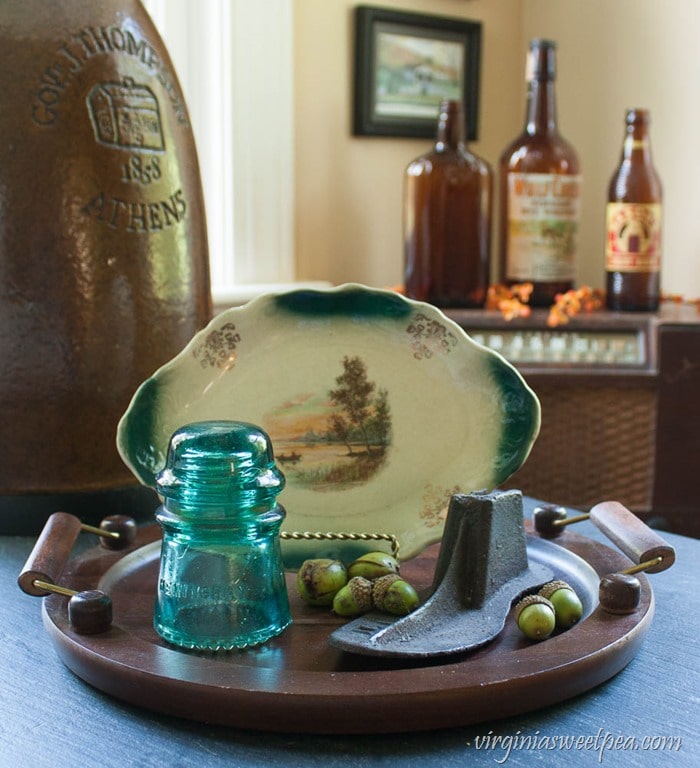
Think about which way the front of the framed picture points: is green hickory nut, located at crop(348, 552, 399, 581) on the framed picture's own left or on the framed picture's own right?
on the framed picture's own right

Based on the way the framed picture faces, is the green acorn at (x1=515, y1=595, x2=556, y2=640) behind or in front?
in front

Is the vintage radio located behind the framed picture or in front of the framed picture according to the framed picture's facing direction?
in front

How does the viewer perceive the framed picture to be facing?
facing the viewer and to the right of the viewer

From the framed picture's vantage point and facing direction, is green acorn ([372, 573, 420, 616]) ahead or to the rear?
ahead

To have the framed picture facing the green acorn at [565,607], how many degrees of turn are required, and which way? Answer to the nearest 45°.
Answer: approximately 45° to its right

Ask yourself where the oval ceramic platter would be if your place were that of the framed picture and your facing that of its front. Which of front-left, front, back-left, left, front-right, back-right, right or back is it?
front-right

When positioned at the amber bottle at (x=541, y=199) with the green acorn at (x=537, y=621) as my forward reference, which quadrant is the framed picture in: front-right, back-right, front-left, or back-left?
back-right
